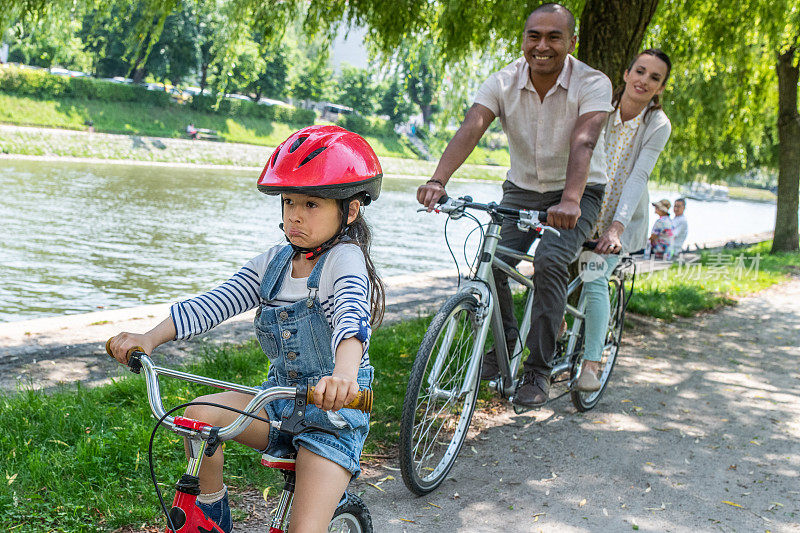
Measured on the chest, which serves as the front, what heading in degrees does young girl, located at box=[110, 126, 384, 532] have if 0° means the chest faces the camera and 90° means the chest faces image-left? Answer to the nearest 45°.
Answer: approximately 45°

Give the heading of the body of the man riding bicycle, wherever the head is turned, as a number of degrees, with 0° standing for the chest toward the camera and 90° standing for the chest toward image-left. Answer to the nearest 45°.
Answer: approximately 45°

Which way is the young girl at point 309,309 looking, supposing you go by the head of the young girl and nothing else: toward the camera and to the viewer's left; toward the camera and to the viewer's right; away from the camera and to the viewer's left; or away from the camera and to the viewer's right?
toward the camera and to the viewer's left

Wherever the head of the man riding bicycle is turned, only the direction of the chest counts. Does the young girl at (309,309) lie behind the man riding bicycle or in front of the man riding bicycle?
in front

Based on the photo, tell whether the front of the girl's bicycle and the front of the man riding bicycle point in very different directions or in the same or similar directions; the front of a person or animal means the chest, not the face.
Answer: same or similar directions

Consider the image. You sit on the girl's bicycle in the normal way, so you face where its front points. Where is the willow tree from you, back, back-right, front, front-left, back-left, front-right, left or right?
back

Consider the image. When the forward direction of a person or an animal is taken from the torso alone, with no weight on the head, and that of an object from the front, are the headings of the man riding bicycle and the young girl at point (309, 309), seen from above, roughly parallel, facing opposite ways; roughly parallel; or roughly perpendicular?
roughly parallel

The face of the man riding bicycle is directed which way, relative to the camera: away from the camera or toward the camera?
toward the camera

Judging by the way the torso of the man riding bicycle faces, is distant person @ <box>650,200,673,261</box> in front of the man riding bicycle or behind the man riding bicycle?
behind

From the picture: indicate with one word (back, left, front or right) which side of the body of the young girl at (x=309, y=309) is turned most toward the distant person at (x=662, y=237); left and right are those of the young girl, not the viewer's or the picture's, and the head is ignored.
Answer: back

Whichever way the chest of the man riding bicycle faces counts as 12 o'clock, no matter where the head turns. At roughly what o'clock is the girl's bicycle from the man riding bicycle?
The girl's bicycle is roughly at 11 o'clock from the man riding bicycle.

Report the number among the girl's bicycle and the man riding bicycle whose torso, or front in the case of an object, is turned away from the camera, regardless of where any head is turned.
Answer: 0

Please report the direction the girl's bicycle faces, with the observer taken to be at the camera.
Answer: facing the viewer and to the left of the viewer

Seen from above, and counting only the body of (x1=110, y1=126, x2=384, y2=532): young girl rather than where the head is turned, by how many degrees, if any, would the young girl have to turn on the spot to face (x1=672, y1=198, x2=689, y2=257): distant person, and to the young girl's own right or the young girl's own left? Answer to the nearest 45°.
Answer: approximately 180°

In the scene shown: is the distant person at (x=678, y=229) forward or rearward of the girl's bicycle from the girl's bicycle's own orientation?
rearward
